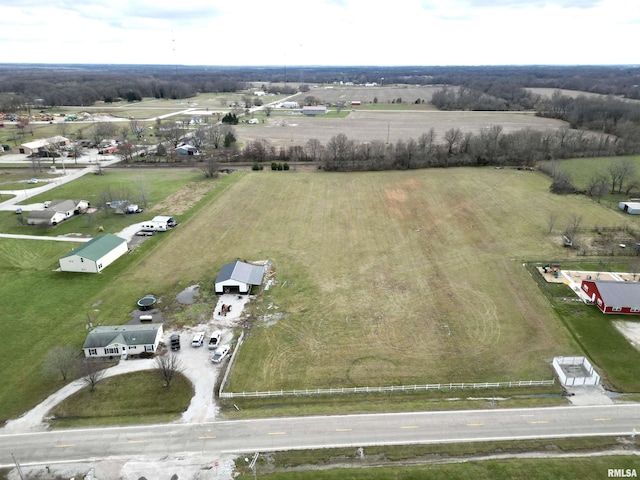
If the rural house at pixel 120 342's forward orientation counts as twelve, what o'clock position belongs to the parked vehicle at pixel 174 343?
The parked vehicle is roughly at 10 o'clock from the rural house.

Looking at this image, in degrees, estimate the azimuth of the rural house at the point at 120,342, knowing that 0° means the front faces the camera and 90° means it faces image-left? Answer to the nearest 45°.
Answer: approximately 0°

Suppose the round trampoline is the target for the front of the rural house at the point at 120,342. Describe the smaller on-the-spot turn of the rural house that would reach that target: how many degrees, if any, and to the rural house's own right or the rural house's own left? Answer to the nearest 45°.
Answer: approximately 135° to the rural house's own left

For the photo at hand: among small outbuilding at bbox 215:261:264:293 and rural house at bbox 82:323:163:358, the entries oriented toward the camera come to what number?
2

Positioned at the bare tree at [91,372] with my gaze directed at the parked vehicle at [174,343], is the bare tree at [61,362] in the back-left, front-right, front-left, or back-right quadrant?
back-left

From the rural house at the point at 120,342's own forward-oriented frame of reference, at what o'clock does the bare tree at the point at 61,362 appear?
The bare tree is roughly at 3 o'clock from the rural house.

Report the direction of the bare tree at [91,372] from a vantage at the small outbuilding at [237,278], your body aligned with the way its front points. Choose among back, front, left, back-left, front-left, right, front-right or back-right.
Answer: front-right

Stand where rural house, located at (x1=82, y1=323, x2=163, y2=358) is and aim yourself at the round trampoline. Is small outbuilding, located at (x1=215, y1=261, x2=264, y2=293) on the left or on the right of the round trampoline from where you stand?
right

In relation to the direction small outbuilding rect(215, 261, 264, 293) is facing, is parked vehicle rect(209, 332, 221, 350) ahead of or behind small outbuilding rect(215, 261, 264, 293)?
ahead

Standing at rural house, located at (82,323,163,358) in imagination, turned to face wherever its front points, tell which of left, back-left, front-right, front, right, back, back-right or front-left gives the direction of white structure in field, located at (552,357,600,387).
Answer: front-left

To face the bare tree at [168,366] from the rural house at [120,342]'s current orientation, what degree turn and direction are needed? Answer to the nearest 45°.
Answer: approximately 45° to its left

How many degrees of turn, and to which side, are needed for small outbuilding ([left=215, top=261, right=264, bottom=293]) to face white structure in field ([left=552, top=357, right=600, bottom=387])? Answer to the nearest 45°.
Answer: approximately 45° to its left

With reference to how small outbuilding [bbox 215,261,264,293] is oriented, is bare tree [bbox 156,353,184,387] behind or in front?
in front

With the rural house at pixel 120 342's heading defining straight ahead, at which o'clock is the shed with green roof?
The shed with green roof is roughly at 6 o'clock from the rural house.
